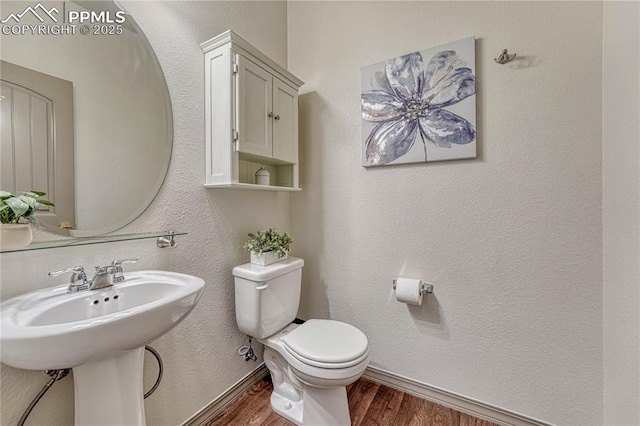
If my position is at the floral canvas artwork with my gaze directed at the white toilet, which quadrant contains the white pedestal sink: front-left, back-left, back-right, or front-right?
front-left

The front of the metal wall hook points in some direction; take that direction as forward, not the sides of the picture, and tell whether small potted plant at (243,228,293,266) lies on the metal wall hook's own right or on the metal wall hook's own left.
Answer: on the metal wall hook's own right

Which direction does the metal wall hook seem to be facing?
toward the camera

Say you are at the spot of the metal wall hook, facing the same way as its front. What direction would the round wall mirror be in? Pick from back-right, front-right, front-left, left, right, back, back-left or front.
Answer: front-right

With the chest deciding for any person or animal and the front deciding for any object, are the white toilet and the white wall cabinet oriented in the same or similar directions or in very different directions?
same or similar directions

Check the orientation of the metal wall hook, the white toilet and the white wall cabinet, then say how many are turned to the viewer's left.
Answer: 0

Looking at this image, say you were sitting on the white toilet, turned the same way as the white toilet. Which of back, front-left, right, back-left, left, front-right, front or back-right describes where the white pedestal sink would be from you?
right

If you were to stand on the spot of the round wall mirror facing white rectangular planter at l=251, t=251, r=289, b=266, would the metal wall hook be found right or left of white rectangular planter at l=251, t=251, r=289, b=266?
right

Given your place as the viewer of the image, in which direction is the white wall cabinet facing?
facing the viewer and to the right of the viewer

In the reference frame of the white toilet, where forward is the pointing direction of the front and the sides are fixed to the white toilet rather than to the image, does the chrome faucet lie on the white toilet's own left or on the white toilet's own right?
on the white toilet's own right

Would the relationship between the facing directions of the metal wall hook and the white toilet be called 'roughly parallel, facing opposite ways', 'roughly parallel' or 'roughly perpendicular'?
roughly perpendicular

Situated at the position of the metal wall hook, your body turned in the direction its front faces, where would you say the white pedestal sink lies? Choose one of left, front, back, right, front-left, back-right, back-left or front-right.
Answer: front-right

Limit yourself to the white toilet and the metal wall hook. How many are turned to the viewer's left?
0

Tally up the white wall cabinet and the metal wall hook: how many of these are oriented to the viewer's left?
0
